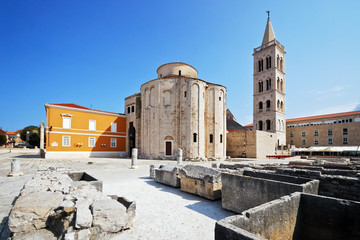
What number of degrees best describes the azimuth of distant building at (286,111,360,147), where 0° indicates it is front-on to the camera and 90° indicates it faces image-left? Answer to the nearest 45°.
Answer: approximately 45°

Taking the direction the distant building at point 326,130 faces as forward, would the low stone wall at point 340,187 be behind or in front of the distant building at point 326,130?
in front

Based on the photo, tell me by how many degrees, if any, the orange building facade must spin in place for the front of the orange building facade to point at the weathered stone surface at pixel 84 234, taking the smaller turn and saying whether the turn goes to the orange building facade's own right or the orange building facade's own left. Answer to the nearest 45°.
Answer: approximately 45° to the orange building facade's own right

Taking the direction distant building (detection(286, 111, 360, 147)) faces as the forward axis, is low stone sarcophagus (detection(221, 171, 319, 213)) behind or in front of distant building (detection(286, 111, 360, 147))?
in front

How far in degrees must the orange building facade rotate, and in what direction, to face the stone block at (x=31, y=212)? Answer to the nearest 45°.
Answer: approximately 45° to its right

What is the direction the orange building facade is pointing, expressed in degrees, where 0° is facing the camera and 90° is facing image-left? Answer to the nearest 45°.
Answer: approximately 315°

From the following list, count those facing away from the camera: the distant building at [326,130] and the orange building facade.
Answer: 0

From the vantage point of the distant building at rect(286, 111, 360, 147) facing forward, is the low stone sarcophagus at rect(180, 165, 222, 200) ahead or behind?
ahead
